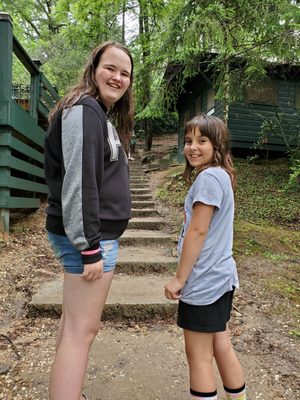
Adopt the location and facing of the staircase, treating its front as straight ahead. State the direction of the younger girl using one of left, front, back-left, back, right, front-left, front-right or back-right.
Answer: front

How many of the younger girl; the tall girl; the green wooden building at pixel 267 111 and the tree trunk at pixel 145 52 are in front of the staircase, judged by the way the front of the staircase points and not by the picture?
2

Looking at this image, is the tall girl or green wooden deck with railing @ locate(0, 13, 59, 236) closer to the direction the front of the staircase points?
the tall girl

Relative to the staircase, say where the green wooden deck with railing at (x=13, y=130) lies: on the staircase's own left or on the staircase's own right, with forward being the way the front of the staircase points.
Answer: on the staircase's own right

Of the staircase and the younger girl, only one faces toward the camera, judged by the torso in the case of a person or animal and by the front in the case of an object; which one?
the staircase

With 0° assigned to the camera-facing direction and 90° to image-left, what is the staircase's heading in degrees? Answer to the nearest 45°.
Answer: approximately 0°
